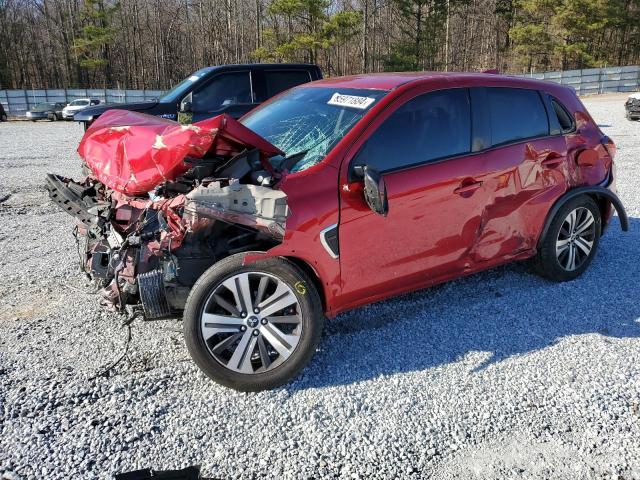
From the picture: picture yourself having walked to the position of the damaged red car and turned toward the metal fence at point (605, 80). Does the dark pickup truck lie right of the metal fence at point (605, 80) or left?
left

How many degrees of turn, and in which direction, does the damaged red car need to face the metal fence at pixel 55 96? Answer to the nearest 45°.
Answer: approximately 90° to its right

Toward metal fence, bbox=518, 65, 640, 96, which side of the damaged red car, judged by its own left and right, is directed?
back

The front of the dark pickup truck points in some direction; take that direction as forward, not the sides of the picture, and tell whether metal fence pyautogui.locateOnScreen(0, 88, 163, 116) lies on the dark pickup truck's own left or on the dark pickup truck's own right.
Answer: on the dark pickup truck's own right

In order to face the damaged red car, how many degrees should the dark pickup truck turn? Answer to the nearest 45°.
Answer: approximately 90° to its left

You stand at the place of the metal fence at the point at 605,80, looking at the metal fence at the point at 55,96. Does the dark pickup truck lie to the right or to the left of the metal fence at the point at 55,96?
left

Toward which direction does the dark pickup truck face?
to the viewer's left

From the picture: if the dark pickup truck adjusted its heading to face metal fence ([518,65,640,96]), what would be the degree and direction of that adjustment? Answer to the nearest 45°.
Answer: approximately 135° to its right

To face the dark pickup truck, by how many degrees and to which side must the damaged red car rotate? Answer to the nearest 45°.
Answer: approximately 135° to its right
